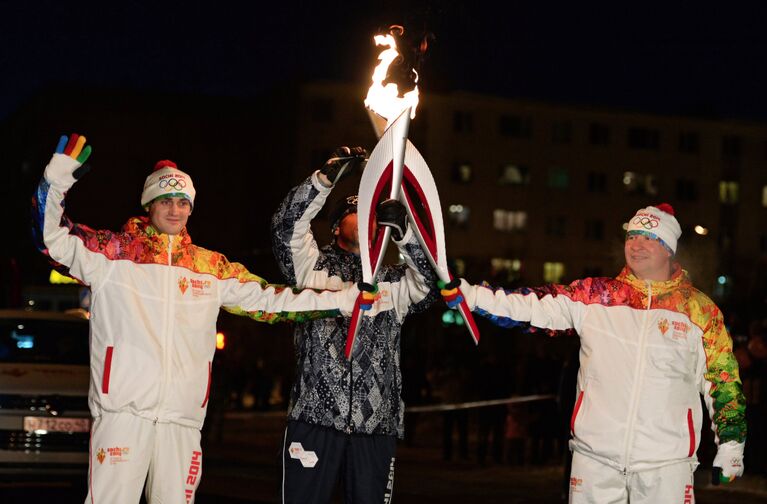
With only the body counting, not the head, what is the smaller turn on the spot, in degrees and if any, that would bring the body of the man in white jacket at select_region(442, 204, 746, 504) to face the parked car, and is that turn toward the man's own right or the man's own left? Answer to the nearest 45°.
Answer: approximately 135° to the man's own right

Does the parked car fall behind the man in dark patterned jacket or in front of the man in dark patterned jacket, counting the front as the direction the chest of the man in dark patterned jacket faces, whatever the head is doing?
behind

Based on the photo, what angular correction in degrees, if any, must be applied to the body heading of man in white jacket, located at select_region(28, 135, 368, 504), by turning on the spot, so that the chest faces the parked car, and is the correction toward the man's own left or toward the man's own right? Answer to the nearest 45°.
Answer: approximately 180°

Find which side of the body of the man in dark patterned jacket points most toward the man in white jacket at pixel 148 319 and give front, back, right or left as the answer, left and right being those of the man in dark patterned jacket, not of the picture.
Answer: right

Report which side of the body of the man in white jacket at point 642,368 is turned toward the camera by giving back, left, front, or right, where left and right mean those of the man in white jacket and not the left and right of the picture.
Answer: front

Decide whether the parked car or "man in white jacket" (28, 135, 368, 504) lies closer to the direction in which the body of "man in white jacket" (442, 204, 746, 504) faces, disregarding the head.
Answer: the man in white jacket

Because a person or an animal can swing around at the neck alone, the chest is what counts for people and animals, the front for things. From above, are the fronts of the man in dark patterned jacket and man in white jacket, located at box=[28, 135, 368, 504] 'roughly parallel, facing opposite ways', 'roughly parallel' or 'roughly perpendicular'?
roughly parallel

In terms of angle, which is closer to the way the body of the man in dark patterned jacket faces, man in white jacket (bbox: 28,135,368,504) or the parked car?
the man in white jacket

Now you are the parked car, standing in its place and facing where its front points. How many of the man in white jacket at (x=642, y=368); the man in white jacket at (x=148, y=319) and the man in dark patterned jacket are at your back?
0

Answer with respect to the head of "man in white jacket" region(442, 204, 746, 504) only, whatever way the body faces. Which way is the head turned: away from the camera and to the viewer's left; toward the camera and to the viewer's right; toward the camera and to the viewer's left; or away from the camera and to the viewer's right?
toward the camera and to the viewer's left

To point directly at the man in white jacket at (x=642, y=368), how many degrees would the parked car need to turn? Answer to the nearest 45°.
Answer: approximately 45° to its left

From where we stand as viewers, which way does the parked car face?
facing the viewer

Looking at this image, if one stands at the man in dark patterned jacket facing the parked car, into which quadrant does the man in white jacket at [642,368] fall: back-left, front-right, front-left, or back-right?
back-right

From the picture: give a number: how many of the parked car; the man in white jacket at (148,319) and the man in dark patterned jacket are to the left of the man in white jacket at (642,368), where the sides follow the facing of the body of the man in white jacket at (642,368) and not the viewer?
0

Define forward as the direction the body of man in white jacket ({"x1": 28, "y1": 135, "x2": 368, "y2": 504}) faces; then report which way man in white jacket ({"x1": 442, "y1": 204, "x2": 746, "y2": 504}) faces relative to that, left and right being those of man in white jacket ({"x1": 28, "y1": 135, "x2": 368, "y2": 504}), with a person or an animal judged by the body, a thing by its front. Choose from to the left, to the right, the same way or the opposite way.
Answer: the same way

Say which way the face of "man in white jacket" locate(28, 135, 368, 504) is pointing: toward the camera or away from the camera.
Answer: toward the camera

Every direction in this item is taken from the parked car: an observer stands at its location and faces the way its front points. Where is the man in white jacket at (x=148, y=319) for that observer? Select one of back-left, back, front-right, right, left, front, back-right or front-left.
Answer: front

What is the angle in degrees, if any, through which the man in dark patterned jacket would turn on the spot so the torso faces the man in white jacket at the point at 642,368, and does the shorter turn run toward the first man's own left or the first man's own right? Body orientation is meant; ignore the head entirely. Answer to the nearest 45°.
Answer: approximately 90° to the first man's own left
